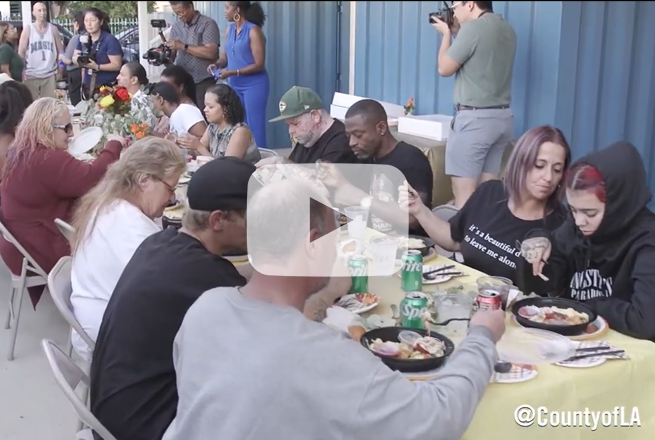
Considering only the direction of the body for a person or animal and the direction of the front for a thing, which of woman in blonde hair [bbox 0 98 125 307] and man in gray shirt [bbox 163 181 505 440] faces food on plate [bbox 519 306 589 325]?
the man in gray shirt

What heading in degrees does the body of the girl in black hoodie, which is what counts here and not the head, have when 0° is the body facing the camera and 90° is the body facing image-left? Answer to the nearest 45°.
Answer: approximately 45°

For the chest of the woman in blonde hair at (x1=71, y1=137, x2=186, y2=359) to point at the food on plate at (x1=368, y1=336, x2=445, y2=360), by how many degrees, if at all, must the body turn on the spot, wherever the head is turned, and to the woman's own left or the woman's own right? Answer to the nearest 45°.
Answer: approximately 45° to the woman's own right

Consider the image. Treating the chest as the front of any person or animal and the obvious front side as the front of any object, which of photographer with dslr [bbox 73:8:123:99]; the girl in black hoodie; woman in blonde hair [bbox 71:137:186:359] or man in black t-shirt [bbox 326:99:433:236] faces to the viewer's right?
the woman in blonde hair

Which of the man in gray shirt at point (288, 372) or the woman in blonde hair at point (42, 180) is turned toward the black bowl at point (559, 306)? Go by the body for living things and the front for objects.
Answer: the man in gray shirt

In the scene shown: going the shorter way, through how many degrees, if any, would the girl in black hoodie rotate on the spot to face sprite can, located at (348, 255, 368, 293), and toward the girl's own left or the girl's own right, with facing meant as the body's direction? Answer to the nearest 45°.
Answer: approximately 45° to the girl's own right

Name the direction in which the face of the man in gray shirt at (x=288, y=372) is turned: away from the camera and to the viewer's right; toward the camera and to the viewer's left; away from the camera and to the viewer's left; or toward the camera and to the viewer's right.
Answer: away from the camera and to the viewer's right

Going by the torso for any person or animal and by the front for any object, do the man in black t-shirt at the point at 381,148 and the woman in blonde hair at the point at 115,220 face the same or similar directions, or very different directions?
very different directions

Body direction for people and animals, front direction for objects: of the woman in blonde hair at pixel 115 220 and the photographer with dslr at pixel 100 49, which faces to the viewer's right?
the woman in blonde hair

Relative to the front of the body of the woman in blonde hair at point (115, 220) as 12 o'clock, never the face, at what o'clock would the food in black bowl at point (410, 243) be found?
The food in black bowl is roughly at 12 o'clock from the woman in blonde hair.

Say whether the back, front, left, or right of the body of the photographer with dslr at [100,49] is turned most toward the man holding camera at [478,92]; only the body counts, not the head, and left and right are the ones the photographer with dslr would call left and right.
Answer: left

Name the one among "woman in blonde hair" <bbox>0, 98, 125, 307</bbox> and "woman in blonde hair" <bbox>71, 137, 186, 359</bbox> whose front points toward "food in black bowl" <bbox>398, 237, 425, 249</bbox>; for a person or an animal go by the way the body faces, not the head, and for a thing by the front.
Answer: "woman in blonde hair" <bbox>71, 137, 186, 359</bbox>

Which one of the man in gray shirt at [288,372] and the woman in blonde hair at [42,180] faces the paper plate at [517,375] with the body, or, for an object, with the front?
the man in gray shirt

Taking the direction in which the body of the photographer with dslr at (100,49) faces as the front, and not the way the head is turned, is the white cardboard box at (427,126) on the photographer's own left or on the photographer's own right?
on the photographer's own left

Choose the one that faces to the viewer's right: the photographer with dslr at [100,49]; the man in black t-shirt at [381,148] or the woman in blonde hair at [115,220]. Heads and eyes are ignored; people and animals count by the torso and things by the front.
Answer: the woman in blonde hair

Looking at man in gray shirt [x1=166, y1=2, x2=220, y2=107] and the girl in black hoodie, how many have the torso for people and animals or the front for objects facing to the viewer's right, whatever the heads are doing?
0
